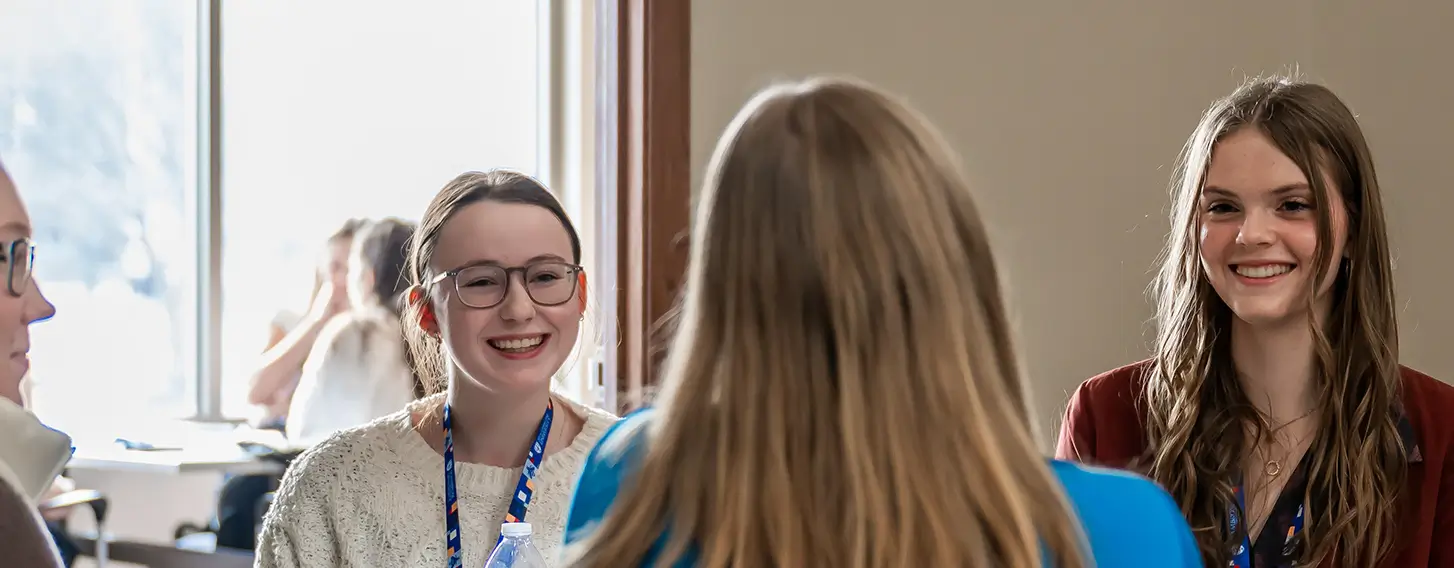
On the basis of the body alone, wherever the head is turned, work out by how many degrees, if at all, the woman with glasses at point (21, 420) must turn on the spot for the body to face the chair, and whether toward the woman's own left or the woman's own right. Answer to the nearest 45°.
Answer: approximately 90° to the woman's own left

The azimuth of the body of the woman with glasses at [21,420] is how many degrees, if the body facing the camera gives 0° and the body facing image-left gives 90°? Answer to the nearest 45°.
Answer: approximately 270°

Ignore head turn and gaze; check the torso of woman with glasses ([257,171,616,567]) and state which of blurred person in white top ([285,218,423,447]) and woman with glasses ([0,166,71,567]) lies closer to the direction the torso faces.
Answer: the woman with glasses

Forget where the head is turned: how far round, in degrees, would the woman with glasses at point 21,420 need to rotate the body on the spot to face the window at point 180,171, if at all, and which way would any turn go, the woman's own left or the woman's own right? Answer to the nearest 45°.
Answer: approximately 90° to the woman's own left

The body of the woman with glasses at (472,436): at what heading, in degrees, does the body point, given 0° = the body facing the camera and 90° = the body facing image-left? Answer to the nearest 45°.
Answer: approximately 315°

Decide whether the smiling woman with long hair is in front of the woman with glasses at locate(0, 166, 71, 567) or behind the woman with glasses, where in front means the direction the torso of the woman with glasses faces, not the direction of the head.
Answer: in front

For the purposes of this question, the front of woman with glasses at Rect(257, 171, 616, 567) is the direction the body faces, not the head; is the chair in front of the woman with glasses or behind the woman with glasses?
behind

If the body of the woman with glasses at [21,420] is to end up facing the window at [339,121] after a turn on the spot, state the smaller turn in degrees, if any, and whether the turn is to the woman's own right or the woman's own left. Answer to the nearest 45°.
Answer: approximately 90° to the woman's own left

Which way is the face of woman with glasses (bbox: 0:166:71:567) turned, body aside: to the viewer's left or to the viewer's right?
to the viewer's right

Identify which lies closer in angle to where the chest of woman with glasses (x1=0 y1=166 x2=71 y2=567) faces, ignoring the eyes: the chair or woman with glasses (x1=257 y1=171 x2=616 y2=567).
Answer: the woman with glasses

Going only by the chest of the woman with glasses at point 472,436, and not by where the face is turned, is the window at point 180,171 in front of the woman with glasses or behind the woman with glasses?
behind

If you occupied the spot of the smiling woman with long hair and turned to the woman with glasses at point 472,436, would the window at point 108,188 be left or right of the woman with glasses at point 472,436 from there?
right
